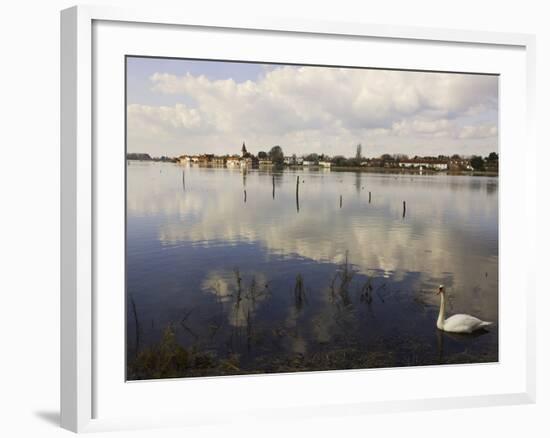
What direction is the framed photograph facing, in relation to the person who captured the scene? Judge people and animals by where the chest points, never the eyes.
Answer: facing the viewer and to the right of the viewer
